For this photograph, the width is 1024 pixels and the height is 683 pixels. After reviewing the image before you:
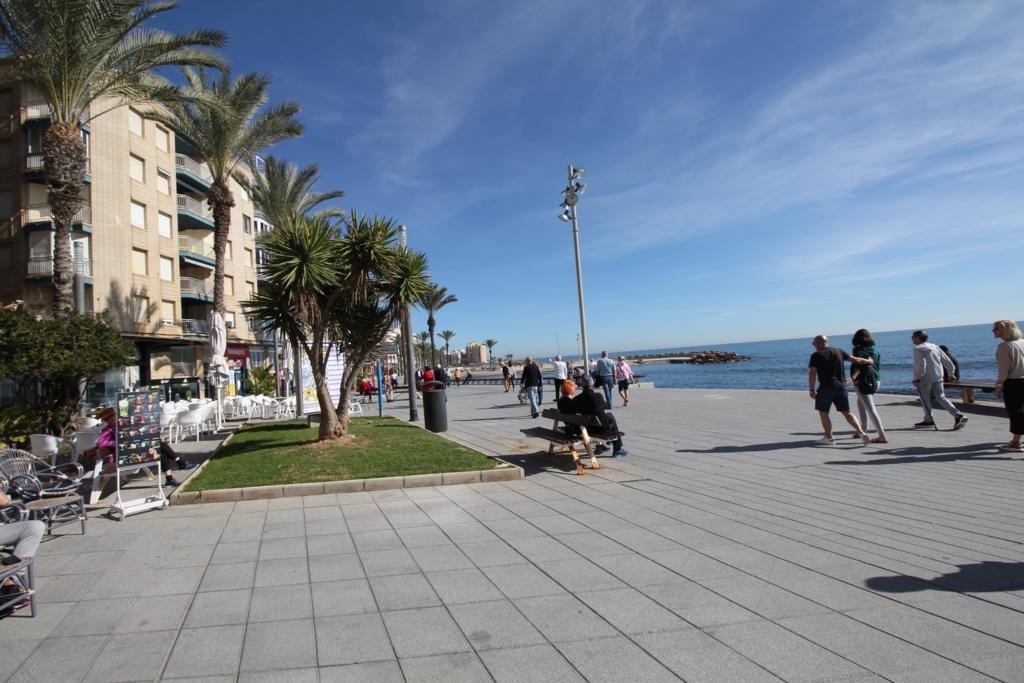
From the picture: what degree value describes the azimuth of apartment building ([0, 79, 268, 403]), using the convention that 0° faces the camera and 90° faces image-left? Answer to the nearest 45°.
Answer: approximately 315°

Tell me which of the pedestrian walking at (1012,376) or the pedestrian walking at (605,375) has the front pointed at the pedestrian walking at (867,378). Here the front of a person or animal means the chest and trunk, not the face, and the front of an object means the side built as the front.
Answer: the pedestrian walking at (1012,376)

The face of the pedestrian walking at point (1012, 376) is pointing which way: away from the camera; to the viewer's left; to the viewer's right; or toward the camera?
to the viewer's left

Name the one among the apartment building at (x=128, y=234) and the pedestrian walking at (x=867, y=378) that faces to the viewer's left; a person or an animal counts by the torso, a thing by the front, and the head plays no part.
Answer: the pedestrian walking

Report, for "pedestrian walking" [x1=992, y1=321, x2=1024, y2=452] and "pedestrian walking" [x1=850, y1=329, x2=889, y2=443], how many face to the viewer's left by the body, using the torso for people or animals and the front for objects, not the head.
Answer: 2

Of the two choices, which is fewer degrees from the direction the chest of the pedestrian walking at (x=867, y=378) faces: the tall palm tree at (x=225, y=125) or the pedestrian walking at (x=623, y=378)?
the tall palm tree

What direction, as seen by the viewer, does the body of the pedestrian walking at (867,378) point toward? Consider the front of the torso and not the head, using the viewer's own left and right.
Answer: facing to the left of the viewer

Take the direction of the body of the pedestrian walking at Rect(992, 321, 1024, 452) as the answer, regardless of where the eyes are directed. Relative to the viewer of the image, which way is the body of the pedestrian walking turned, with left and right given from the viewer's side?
facing to the left of the viewer

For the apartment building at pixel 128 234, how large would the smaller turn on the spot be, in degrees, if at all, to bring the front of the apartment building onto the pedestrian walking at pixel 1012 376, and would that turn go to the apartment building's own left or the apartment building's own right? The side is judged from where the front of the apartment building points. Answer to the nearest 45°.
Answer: approximately 45° to the apartment building's own right

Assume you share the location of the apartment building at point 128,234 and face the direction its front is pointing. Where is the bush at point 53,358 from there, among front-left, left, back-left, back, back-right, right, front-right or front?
front-right
